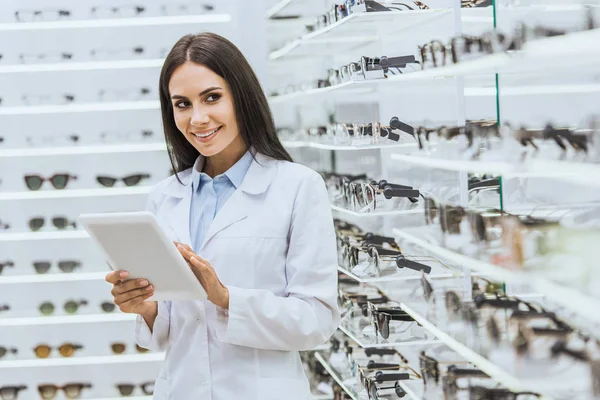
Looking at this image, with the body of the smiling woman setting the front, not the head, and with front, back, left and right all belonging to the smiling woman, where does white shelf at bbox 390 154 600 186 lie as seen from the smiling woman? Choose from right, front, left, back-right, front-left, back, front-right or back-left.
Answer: left

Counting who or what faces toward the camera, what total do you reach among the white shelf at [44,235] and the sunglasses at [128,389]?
2

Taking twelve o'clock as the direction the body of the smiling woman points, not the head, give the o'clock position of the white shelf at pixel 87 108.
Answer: The white shelf is roughly at 4 o'clock from the smiling woman.

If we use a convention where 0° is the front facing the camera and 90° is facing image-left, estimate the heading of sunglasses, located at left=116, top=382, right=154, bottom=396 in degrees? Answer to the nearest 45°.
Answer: approximately 0°

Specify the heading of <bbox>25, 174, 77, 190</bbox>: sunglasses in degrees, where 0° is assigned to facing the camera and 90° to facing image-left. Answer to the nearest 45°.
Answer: approximately 0°

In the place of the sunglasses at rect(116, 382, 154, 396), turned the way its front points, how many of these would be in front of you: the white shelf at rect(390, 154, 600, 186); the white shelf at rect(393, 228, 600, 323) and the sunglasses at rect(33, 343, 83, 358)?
2

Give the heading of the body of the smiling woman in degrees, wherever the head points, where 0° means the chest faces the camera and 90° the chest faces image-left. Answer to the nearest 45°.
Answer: approximately 45°

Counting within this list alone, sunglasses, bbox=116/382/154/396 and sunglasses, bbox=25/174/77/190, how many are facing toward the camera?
2
